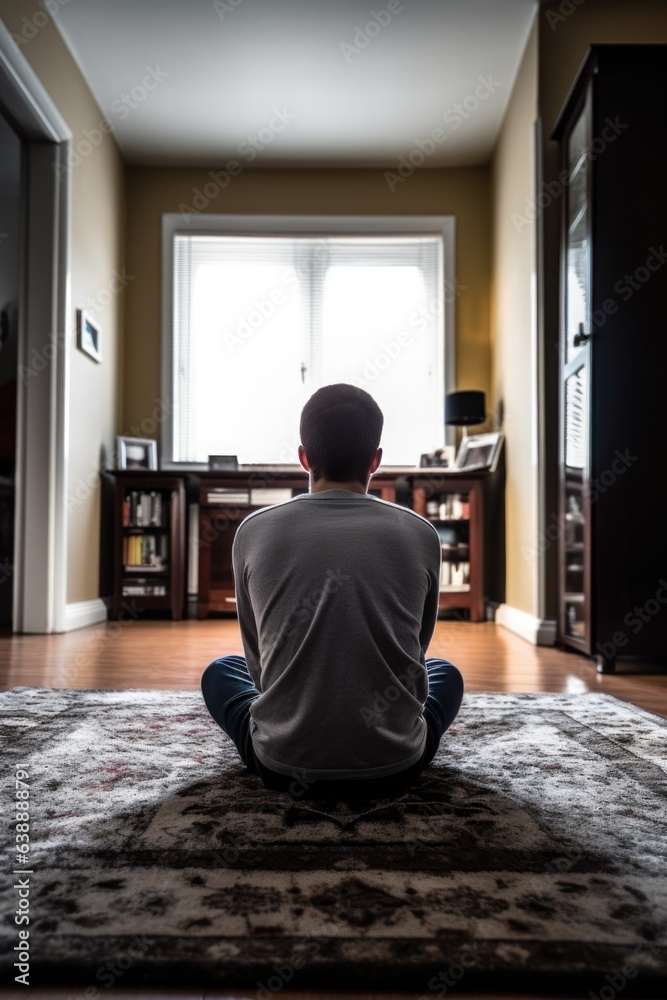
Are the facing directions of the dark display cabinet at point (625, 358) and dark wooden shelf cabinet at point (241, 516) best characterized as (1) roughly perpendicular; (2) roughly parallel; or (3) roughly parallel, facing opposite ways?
roughly perpendicular

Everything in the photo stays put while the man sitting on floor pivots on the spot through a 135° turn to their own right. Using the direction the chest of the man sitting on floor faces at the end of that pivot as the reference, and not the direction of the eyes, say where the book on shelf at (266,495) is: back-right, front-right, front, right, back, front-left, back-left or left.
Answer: back-left

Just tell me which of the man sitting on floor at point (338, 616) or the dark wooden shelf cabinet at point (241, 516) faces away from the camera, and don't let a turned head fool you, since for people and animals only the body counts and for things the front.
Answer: the man sitting on floor

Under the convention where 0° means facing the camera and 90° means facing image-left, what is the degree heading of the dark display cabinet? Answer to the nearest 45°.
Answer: approximately 90°

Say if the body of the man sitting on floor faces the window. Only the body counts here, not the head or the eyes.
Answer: yes

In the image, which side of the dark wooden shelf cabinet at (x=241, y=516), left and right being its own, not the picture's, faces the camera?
front

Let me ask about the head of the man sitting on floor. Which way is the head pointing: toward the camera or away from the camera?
away from the camera

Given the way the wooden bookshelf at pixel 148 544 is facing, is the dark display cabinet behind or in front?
in front

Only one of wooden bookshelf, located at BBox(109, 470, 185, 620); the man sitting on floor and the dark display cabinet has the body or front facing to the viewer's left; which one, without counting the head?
the dark display cabinet

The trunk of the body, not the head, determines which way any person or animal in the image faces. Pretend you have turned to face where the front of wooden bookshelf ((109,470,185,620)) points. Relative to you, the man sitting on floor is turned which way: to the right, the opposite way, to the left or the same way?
the opposite way

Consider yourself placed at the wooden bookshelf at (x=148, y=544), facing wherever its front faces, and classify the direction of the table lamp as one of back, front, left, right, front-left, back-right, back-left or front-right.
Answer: left

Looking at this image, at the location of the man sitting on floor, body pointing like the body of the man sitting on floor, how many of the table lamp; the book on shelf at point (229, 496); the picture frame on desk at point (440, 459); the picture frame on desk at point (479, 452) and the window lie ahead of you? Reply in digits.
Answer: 5

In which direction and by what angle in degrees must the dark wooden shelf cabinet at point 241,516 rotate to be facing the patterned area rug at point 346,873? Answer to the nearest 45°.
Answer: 0° — it already faces it

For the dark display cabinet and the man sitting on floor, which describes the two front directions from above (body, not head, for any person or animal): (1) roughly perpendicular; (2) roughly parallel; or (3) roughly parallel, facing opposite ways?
roughly perpendicular

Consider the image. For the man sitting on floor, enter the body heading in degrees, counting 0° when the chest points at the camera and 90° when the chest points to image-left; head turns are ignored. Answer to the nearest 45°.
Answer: approximately 180°

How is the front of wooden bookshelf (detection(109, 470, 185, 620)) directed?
toward the camera

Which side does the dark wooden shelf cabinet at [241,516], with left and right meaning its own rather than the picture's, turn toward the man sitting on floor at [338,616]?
front
